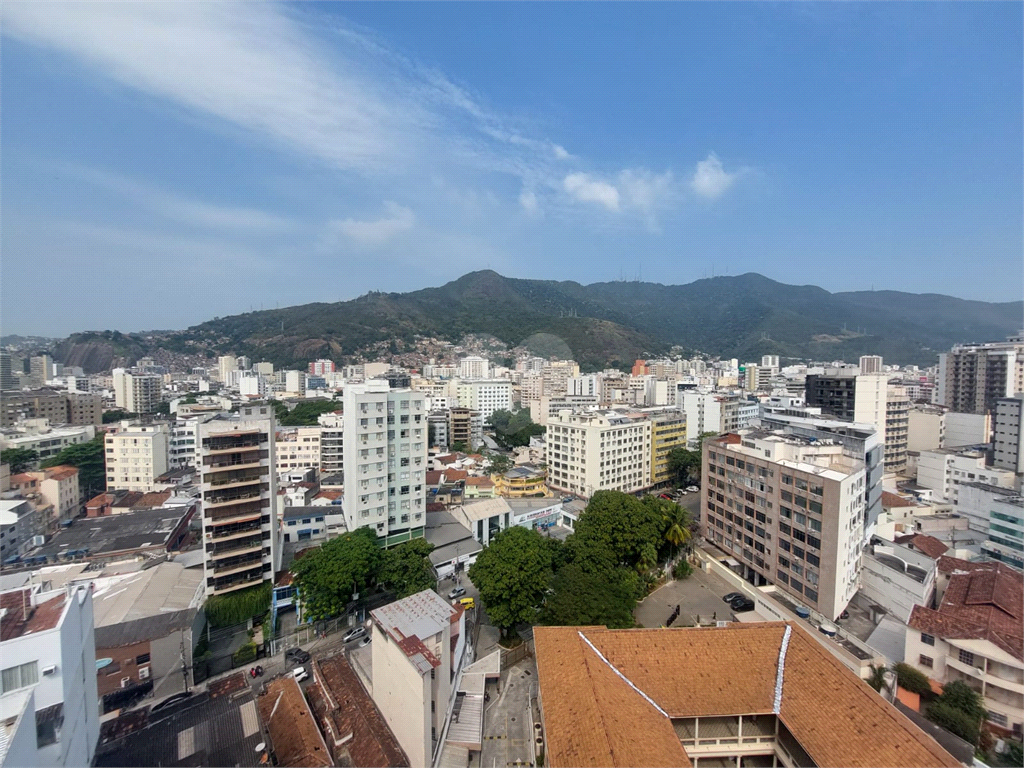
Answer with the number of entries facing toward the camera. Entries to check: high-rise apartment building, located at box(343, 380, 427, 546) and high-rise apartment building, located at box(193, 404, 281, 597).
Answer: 2

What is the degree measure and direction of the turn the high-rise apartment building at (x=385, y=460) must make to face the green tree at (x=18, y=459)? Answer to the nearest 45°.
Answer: approximately 135° to its right

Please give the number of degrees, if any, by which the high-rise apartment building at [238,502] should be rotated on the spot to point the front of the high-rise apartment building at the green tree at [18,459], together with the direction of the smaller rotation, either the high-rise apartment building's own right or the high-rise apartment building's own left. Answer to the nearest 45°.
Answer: approximately 135° to the high-rise apartment building's own right

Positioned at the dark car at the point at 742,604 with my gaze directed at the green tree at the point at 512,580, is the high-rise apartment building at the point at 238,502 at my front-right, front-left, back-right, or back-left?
front-right

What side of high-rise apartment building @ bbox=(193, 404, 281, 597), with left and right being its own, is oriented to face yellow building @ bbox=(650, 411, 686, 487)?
left

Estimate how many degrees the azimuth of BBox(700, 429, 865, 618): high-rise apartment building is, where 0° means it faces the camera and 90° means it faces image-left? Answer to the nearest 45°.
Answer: approximately 45°

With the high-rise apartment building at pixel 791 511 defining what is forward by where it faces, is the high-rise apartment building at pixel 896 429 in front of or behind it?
behind

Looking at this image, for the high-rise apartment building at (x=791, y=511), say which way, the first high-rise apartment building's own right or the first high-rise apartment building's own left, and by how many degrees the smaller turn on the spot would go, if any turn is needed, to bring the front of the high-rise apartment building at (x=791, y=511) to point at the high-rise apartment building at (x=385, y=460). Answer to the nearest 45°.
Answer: approximately 45° to the first high-rise apartment building's own right

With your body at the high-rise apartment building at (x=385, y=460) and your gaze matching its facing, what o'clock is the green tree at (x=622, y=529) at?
The green tree is roughly at 10 o'clock from the high-rise apartment building.

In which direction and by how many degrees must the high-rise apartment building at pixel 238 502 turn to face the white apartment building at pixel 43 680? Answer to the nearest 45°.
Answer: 0° — it already faces it

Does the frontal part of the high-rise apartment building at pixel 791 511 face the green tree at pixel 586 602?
yes

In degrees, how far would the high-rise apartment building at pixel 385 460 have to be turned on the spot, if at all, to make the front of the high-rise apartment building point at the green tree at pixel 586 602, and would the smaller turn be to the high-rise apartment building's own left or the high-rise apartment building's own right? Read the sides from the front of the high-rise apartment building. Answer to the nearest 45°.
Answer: approximately 45° to the high-rise apartment building's own left

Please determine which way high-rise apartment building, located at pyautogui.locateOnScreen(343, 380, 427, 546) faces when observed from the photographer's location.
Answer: facing the viewer

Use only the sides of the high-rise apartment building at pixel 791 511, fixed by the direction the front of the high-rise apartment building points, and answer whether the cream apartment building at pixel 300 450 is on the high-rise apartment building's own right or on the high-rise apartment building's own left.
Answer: on the high-rise apartment building's own right

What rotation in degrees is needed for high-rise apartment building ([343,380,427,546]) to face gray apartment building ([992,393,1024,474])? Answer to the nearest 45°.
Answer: approximately 90° to its left
